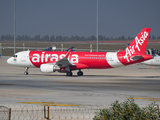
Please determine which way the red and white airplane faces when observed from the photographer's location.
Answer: facing to the left of the viewer
